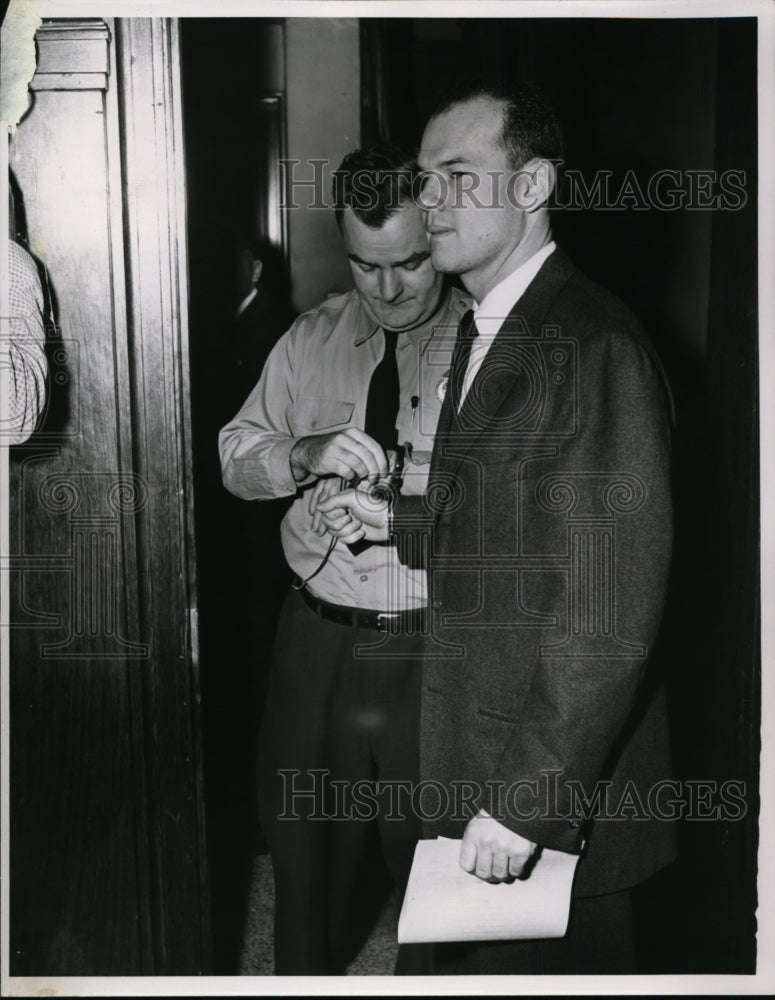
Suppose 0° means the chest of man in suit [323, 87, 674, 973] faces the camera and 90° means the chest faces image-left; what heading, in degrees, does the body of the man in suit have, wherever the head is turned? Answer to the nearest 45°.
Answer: approximately 90°
